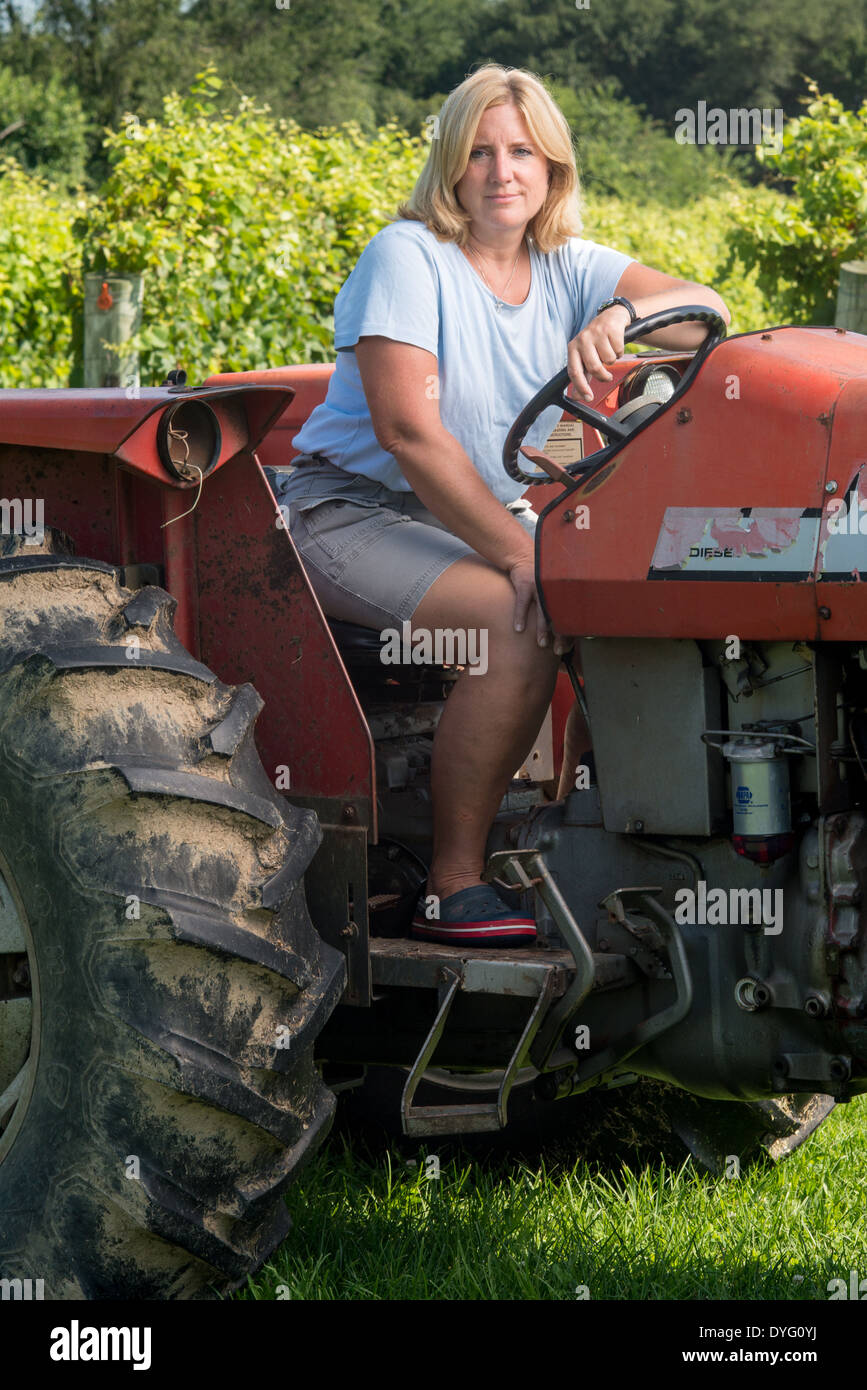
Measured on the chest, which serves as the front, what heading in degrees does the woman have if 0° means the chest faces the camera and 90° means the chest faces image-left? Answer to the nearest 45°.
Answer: approximately 315°

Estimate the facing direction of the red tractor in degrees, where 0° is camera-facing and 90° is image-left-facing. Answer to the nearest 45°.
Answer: approximately 270°
